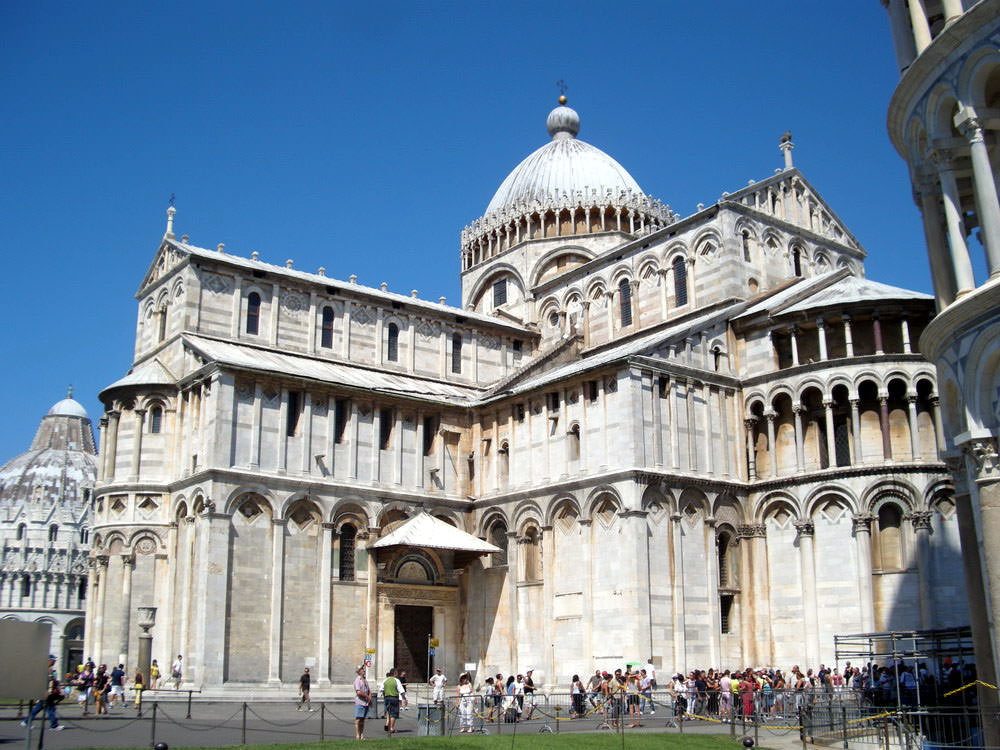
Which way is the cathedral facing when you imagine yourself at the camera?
facing away from the viewer and to the left of the viewer

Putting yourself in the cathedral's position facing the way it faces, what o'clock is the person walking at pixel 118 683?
The person walking is roughly at 10 o'clock from the cathedral.

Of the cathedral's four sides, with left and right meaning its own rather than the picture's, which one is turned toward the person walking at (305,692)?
left

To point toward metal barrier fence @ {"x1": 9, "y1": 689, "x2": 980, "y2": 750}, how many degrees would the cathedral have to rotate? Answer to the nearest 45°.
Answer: approximately 135° to its left

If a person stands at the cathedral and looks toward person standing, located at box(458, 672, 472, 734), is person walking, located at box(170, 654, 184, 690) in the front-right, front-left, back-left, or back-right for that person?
front-right
